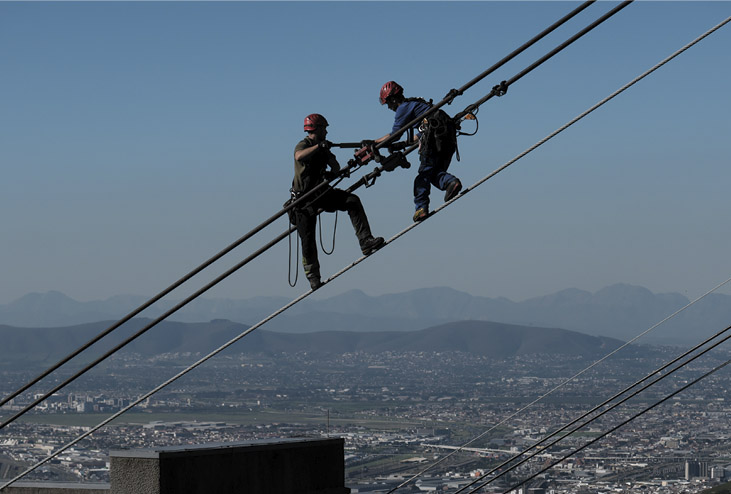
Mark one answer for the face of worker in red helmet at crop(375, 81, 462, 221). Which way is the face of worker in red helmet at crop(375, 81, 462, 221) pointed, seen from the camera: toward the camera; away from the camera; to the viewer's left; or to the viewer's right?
to the viewer's left

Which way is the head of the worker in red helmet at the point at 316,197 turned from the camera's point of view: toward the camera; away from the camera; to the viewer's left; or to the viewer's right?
to the viewer's right

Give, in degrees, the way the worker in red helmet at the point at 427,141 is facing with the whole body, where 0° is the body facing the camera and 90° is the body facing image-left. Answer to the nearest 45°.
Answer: approximately 90°

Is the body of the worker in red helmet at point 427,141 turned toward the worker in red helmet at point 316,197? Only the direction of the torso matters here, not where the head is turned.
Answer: yes
